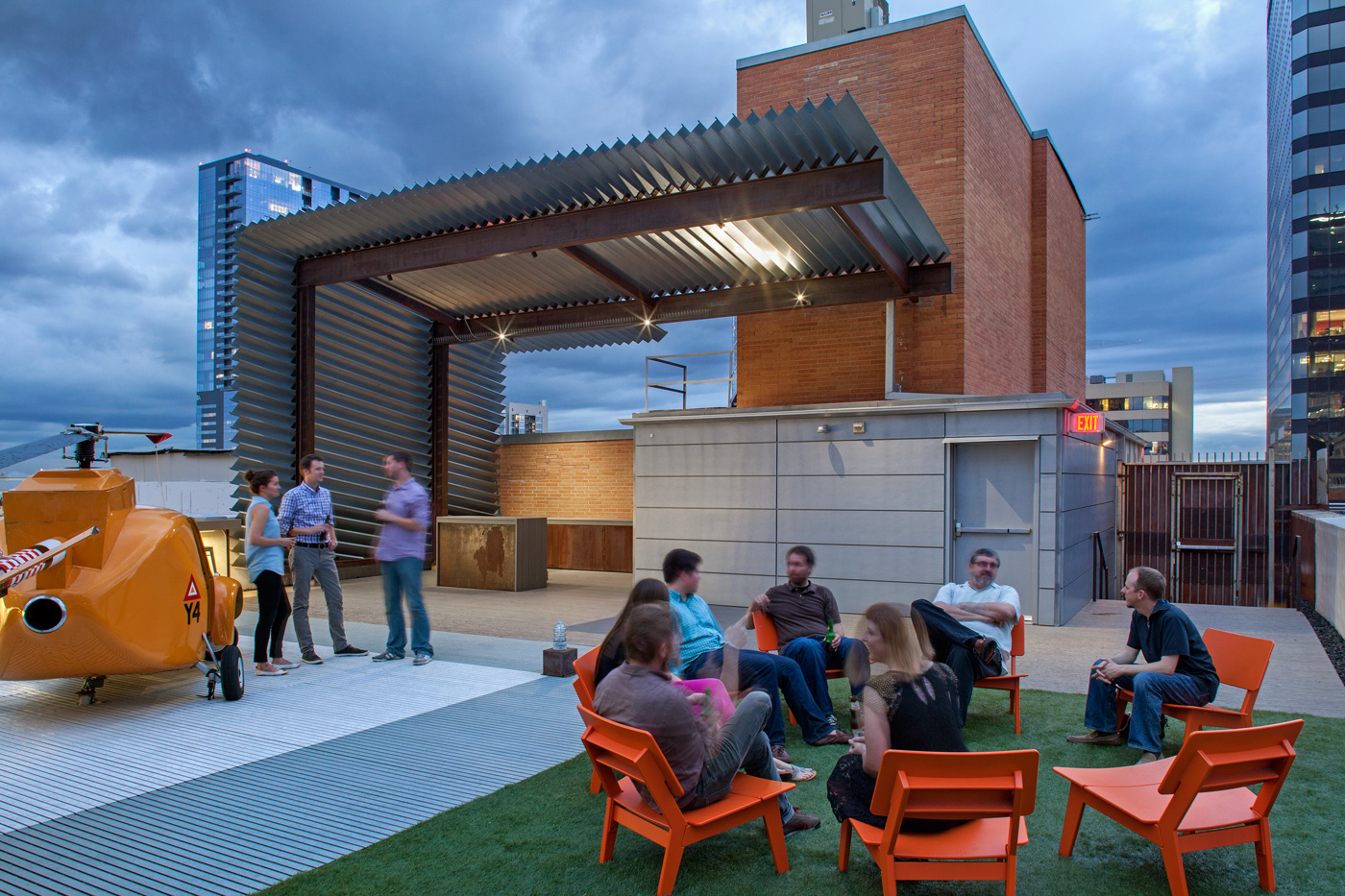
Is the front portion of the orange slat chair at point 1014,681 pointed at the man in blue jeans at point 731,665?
yes

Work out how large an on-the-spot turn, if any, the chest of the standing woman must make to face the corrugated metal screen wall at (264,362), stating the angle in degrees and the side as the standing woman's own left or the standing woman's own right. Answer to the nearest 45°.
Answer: approximately 90° to the standing woman's own left

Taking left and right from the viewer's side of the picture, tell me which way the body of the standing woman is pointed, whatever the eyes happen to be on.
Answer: facing to the right of the viewer

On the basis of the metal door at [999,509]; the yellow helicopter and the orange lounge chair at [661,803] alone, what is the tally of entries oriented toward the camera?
1

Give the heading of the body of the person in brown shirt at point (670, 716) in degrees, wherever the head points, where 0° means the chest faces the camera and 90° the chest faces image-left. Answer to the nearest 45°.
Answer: approximately 225°

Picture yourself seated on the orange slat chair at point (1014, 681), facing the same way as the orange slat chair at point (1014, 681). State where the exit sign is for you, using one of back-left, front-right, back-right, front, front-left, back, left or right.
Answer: back-right

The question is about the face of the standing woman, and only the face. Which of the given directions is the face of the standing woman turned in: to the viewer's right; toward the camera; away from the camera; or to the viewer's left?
to the viewer's right

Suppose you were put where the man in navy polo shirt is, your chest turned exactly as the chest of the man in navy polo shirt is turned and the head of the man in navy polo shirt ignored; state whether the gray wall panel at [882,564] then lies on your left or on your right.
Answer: on your right

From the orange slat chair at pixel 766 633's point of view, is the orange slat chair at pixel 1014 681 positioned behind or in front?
in front

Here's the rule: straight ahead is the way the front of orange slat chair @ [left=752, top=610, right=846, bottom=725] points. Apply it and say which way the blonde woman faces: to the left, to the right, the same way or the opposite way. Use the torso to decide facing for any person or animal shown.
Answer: the opposite way

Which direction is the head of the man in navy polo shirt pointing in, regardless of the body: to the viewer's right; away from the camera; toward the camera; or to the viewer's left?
to the viewer's left

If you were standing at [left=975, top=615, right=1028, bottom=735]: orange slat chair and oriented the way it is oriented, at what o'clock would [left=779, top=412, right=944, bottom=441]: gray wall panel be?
The gray wall panel is roughly at 4 o'clock from the orange slat chair.

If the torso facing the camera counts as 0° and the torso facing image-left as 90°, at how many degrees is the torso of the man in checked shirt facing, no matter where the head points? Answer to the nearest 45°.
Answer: approximately 315°

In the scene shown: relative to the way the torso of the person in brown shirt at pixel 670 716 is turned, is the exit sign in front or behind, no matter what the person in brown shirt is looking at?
in front
